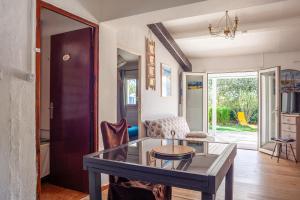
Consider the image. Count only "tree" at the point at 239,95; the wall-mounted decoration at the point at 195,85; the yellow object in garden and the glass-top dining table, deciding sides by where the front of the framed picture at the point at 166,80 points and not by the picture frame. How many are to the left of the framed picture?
3

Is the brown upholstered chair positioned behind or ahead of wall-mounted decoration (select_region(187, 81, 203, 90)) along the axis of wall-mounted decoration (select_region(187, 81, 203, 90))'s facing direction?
ahead

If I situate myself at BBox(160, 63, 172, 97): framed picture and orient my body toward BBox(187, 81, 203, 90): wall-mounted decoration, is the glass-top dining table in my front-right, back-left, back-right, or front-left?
back-right

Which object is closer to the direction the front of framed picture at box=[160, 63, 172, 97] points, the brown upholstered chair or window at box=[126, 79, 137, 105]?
the brown upholstered chair

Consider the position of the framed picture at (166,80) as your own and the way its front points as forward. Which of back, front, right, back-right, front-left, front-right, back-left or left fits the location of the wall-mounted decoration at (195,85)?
left

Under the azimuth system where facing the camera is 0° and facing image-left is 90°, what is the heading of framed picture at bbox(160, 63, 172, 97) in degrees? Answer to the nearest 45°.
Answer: approximately 315°

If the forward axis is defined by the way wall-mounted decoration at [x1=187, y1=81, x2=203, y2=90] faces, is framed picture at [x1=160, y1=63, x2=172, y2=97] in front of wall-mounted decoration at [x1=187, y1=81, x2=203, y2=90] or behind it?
in front

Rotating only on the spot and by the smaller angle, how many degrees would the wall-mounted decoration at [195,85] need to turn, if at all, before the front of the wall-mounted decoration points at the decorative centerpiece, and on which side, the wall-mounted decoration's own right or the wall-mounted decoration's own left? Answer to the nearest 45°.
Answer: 0° — it already faces it

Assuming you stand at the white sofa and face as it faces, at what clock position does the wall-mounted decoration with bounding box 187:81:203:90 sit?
The wall-mounted decoration is roughly at 8 o'clock from the white sofa.

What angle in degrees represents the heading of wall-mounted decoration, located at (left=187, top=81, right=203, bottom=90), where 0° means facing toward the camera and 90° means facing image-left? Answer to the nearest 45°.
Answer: approximately 0°

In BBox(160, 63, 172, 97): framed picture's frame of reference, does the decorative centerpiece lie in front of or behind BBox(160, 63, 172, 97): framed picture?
in front
